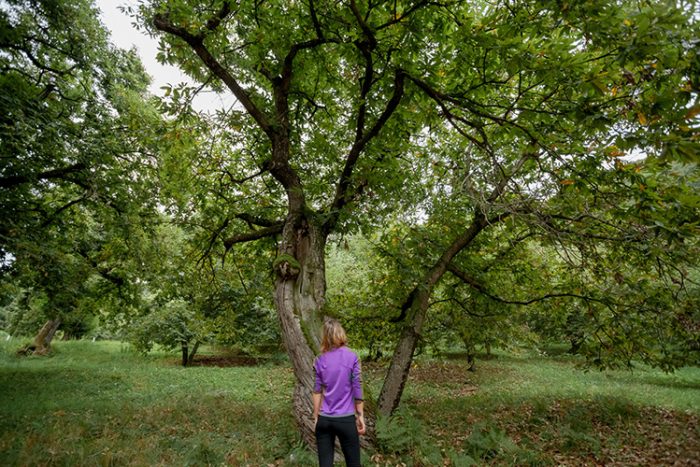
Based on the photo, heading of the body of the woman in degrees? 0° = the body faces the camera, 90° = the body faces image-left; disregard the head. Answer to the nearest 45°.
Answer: approximately 180°

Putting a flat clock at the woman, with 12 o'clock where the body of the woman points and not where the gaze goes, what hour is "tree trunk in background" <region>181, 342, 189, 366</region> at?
The tree trunk in background is roughly at 11 o'clock from the woman.

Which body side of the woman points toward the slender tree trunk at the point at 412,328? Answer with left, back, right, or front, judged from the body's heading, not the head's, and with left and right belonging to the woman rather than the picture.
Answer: front

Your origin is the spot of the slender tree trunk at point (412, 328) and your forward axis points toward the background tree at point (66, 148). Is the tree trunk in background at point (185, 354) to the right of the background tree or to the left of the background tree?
right

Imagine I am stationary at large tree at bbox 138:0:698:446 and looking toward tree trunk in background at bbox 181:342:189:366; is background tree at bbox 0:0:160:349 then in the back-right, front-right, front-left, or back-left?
front-left

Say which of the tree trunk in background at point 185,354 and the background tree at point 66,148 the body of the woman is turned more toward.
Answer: the tree trunk in background

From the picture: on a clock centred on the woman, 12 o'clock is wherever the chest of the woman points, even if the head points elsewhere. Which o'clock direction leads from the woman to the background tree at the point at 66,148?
The background tree is roughly at 10 o'clock from the woman.

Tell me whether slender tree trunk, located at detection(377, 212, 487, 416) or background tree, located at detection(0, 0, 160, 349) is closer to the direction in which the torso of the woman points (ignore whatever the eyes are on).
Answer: the slender tree trunk

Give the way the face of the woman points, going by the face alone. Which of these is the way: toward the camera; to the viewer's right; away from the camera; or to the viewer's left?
away from the camera
